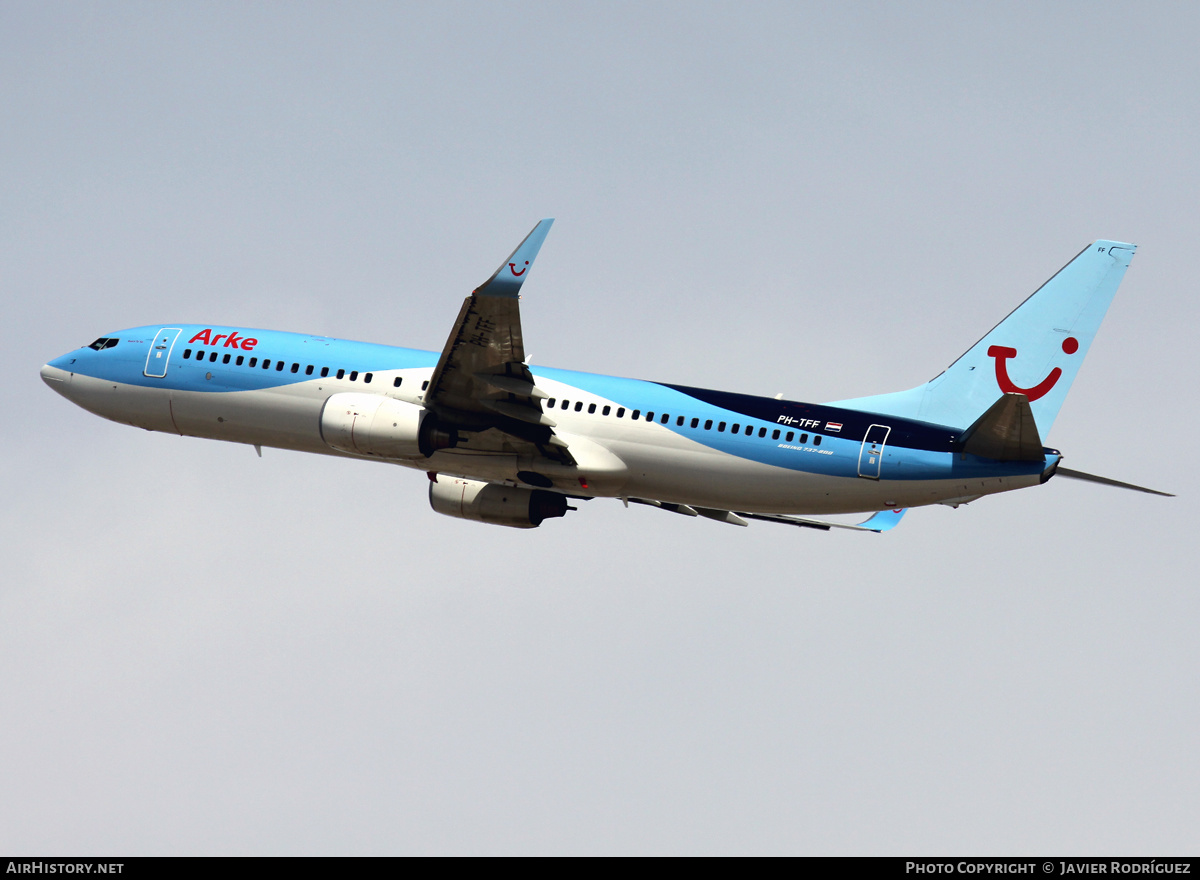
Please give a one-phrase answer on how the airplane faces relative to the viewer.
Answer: facing to the left of the viewer
